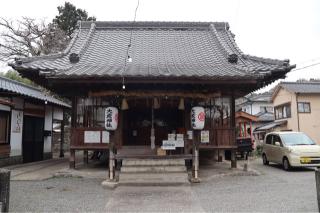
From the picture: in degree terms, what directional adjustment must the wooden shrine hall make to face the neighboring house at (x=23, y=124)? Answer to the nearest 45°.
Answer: approximately 135° to its right

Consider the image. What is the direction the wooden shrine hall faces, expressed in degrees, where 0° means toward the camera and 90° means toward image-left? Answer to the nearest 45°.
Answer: approximately 0°

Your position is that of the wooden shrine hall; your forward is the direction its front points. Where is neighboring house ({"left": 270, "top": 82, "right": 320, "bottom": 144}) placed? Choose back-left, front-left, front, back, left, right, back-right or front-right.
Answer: back-left
